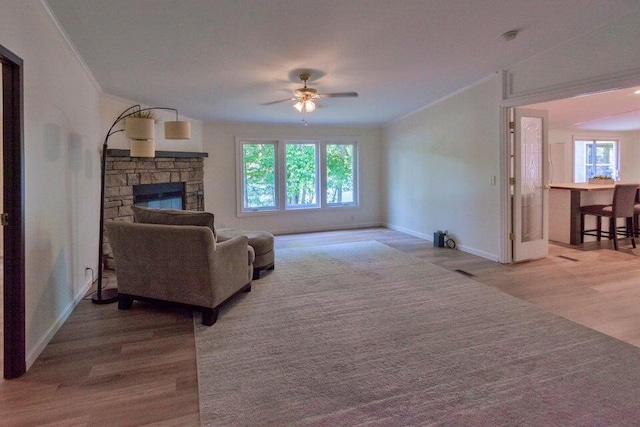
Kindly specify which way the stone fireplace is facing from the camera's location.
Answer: facing the viewer and to the right of the viewer

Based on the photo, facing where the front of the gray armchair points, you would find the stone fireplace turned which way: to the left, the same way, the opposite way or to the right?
to the right

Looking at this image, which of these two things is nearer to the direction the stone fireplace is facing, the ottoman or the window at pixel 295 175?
the ottoman

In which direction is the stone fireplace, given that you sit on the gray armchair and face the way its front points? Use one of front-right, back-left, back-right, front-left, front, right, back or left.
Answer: front-left

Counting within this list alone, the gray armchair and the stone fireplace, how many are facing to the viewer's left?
0

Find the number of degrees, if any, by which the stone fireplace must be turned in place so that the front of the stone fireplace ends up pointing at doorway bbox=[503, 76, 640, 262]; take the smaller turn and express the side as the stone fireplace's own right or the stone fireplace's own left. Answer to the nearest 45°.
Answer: approximately 45° to the stone fireplace's own left

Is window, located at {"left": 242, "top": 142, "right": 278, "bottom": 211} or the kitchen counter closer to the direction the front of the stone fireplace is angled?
the kitchen counter

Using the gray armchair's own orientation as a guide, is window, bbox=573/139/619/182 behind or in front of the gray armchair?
in front

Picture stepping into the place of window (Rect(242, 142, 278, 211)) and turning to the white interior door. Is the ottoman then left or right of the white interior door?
right

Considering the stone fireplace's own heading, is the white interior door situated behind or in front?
in front
